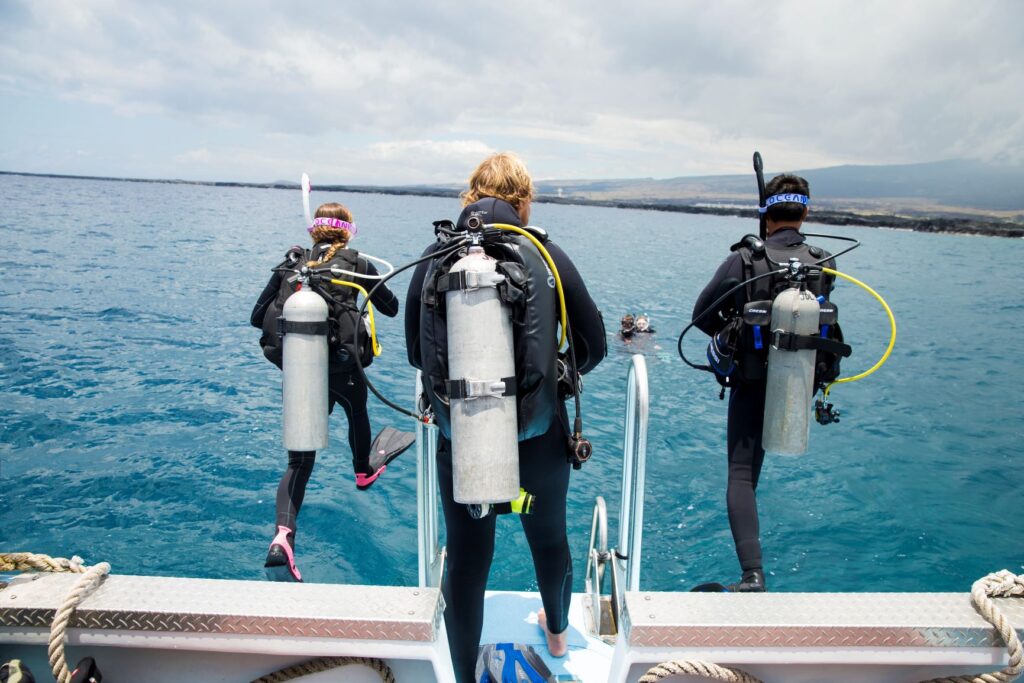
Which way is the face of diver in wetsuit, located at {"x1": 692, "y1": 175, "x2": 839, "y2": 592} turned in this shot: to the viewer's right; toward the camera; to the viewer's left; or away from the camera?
away from the camera

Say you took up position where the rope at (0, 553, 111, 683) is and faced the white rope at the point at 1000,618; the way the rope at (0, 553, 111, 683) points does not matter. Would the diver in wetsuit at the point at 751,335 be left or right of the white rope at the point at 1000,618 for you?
left

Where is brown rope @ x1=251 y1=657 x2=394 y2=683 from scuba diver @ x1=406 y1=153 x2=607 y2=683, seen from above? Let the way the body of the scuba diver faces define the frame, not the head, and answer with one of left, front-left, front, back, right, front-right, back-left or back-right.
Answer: back-left

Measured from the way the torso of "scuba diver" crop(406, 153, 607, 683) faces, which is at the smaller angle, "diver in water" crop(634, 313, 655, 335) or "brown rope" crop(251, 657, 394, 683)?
the diver in water

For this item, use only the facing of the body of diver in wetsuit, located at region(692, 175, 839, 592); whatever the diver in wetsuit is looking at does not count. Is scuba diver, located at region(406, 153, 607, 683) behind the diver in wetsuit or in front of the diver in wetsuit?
behind

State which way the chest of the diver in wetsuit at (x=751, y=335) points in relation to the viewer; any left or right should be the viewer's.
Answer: facing away from the viewer

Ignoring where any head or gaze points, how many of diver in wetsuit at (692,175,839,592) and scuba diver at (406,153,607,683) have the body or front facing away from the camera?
2

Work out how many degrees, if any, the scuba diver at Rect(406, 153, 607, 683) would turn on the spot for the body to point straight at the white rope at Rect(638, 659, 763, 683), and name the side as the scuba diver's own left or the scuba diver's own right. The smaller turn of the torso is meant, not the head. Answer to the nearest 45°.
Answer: approximately 135° to the scuba diver's own right

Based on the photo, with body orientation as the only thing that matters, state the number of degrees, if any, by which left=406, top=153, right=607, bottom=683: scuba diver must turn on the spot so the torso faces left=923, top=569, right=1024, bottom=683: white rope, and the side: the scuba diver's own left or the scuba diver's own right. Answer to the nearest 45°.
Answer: approximately 135° to the scuba diver's own right

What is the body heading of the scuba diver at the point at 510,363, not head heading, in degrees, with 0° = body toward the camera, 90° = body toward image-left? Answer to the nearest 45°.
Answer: approximately 180°

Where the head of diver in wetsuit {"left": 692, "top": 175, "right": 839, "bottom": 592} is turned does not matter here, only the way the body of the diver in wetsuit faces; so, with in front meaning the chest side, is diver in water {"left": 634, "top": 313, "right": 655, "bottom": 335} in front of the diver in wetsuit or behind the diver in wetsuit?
in front

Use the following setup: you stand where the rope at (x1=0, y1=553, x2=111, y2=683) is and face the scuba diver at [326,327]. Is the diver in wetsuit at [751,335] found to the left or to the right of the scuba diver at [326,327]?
right

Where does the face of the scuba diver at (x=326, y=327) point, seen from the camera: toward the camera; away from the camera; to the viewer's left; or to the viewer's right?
away from the camera
